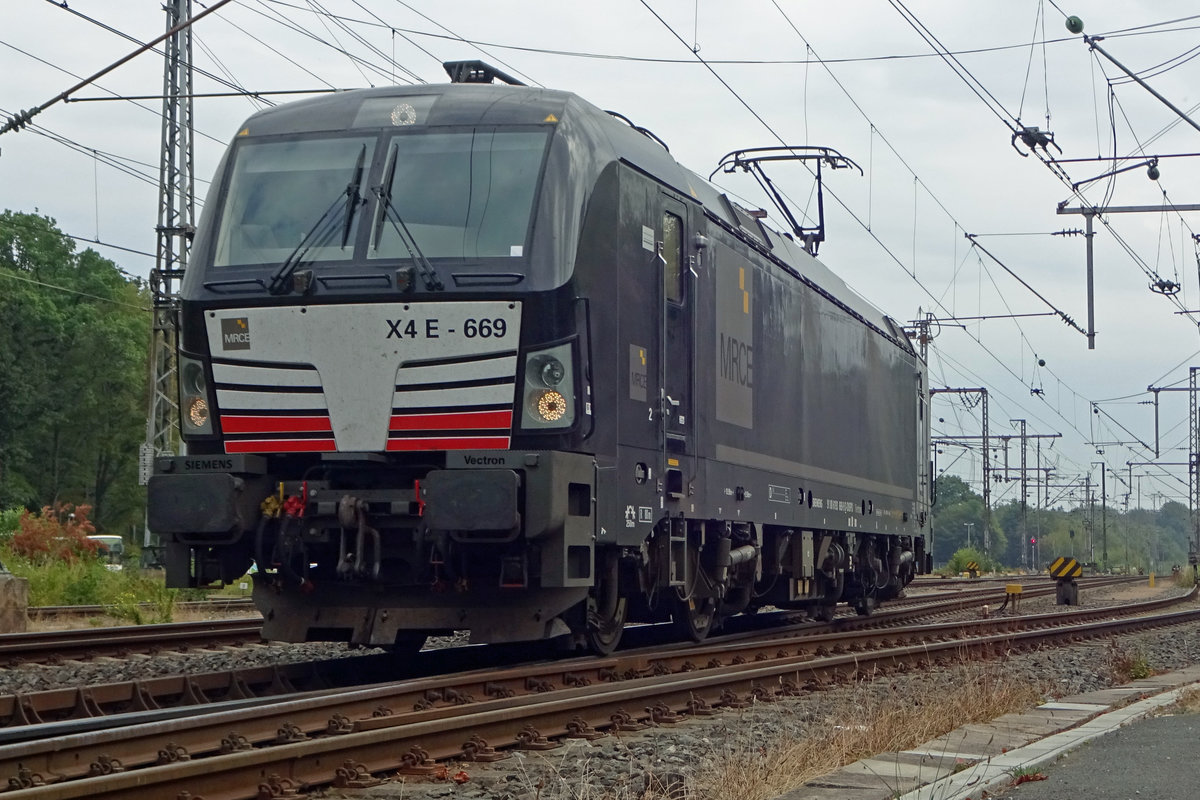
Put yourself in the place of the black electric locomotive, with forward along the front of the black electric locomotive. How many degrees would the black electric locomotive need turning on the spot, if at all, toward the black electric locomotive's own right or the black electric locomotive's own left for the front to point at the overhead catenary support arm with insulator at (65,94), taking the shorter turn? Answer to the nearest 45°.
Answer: approximately 90° to the black electric locomotive's own right

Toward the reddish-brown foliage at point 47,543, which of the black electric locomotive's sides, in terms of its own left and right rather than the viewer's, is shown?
right

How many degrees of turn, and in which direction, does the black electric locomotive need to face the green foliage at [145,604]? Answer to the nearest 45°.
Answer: approximately 90° to its right

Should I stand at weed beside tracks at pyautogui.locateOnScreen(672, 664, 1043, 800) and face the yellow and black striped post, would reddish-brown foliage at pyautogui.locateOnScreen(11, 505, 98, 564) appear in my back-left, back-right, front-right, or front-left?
front-left

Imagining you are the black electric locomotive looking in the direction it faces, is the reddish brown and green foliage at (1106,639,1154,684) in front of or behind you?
in front

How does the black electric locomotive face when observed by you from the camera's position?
facing the viewer and to the left of the viewer

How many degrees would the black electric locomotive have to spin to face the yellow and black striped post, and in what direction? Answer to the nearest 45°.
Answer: approximately 180°

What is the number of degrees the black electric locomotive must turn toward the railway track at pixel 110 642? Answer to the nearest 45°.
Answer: approximately 90° to its right

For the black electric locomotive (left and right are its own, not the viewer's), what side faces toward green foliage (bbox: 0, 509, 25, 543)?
right

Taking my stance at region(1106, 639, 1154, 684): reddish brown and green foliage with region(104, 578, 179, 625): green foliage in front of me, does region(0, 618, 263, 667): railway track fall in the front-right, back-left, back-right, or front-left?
front-left
